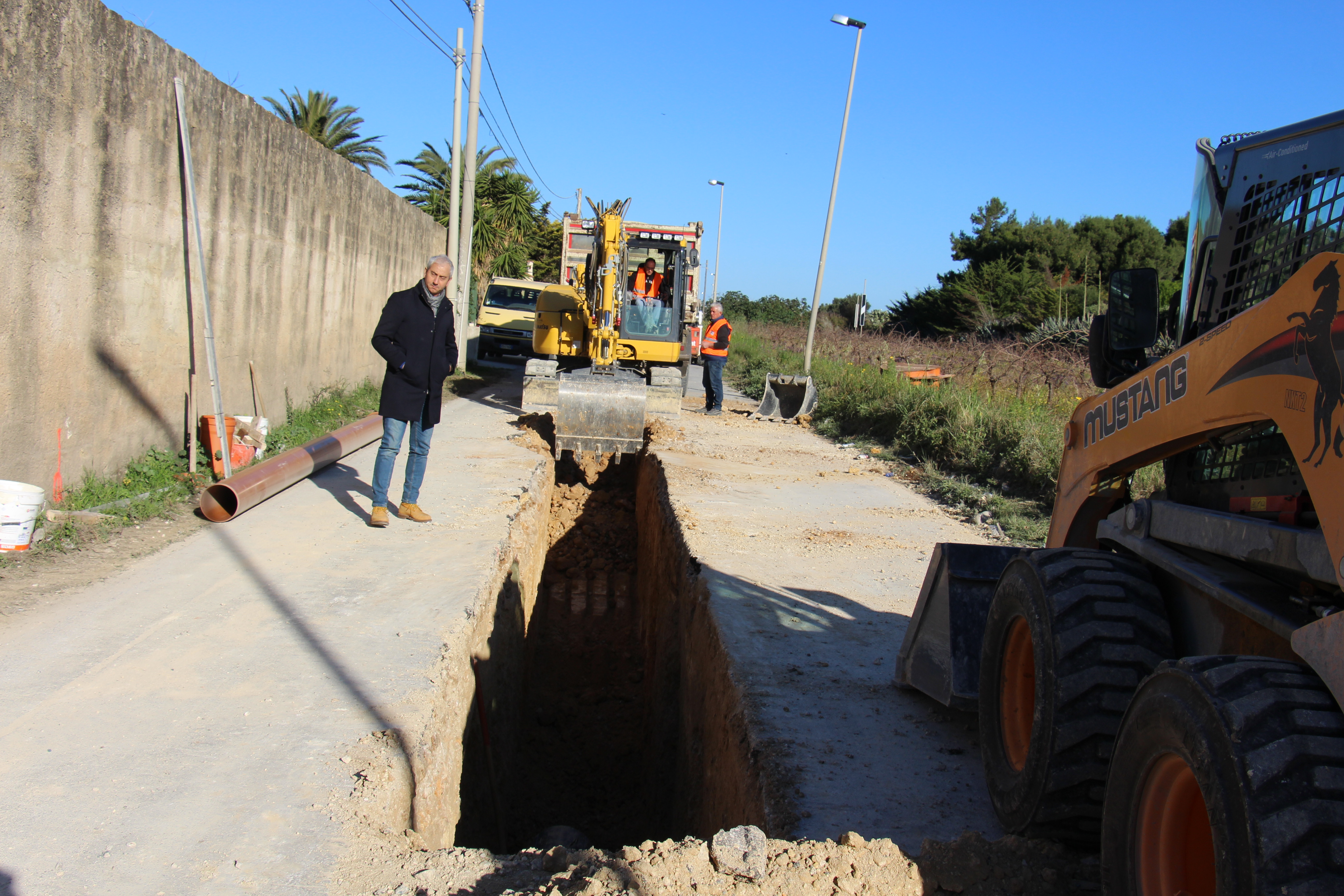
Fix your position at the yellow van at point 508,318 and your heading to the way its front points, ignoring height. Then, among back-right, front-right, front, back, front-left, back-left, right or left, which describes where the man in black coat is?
front

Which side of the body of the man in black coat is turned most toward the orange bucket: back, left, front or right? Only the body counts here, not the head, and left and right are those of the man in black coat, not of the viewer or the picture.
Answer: back

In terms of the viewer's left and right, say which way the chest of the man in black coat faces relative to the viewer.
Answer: facing the viewer and to the right of the viewer

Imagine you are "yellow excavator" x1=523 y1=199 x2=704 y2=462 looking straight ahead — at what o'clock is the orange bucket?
The orange bucket is roughly at 1 o'clock from the yellow excavator.

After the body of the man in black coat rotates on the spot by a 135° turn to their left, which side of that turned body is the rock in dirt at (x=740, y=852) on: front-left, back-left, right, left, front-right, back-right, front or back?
back

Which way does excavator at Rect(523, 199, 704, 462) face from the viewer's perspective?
toward the camera

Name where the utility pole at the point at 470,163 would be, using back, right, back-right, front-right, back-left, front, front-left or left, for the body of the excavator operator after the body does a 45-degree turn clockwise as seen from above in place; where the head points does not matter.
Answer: right

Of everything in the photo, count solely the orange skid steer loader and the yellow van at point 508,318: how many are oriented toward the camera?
1

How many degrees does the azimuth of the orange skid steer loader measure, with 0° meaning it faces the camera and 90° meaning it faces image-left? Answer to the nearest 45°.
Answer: approximately 135°

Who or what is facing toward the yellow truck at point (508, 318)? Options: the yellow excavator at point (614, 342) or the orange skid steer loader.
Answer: the orange skid steer loader

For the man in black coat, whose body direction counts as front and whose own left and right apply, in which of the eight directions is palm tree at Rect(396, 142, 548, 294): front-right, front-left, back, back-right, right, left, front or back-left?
back-left

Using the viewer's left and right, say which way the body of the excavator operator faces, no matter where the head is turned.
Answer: facing the viewer

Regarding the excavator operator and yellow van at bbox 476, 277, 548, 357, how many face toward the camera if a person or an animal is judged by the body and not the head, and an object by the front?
2

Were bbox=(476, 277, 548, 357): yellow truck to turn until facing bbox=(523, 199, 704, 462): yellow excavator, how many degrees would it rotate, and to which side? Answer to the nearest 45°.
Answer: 0° — it already faces it
